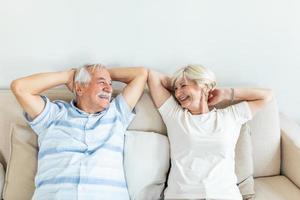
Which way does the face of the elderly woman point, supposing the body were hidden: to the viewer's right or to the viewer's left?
to the viewer's left

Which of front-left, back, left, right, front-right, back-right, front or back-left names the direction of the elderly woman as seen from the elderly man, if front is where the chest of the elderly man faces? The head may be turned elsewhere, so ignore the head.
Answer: left

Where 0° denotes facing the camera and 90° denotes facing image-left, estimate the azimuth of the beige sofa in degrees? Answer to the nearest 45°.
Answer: approximately 0°

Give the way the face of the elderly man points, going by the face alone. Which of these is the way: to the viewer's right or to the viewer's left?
to the viewer's right

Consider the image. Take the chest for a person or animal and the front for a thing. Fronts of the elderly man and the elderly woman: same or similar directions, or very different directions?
same or similar directions

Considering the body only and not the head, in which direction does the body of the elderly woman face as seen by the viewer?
toward the camera

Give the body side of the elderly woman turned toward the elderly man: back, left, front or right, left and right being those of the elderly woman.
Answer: right

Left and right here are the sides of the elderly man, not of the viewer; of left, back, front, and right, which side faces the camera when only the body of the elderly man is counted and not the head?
front
